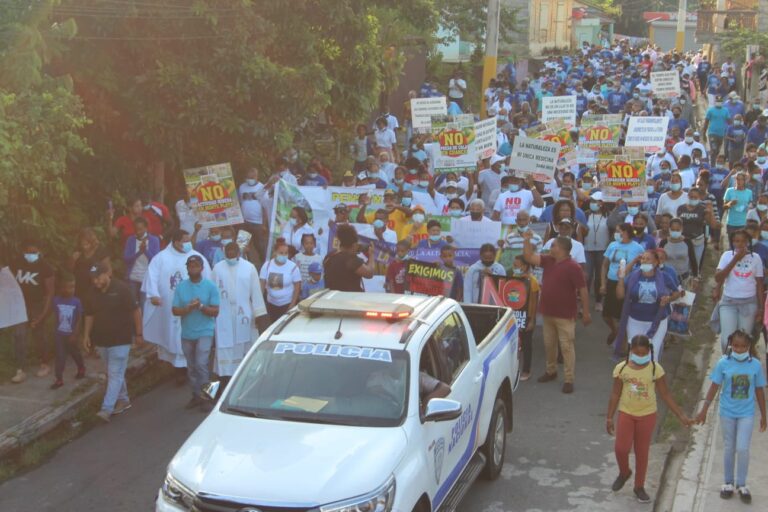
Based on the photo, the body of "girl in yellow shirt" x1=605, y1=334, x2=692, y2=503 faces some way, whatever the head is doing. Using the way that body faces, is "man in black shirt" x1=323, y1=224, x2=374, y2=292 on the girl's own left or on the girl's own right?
on the girl's own right

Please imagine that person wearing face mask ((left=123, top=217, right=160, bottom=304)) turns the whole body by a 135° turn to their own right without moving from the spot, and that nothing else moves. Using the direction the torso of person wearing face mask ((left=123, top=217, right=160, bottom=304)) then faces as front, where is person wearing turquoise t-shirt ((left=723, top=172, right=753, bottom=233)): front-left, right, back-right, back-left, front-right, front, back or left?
back-right

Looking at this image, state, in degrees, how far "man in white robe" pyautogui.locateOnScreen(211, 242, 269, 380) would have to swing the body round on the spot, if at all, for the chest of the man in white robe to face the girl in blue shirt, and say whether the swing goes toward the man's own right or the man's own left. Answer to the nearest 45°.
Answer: approximately 45° to the man's own left

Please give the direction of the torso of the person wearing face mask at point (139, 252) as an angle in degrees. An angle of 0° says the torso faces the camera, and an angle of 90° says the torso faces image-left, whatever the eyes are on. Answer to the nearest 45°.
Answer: approximately 0°

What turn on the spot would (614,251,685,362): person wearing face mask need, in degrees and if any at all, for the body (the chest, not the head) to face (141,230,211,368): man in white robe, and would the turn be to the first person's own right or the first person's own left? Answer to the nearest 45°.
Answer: approximately 90° to the first person's own right

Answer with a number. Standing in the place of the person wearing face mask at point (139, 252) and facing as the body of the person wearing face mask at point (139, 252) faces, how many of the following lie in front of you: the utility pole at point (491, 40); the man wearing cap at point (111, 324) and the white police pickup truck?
2

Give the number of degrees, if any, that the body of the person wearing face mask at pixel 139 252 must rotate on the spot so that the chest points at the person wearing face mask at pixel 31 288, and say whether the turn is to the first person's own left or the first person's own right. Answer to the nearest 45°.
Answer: approximately 45° to the first person's own right

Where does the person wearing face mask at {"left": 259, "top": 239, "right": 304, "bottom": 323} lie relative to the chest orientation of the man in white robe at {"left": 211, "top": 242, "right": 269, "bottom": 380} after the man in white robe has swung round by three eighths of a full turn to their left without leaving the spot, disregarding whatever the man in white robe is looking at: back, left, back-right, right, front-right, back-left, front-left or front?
front
